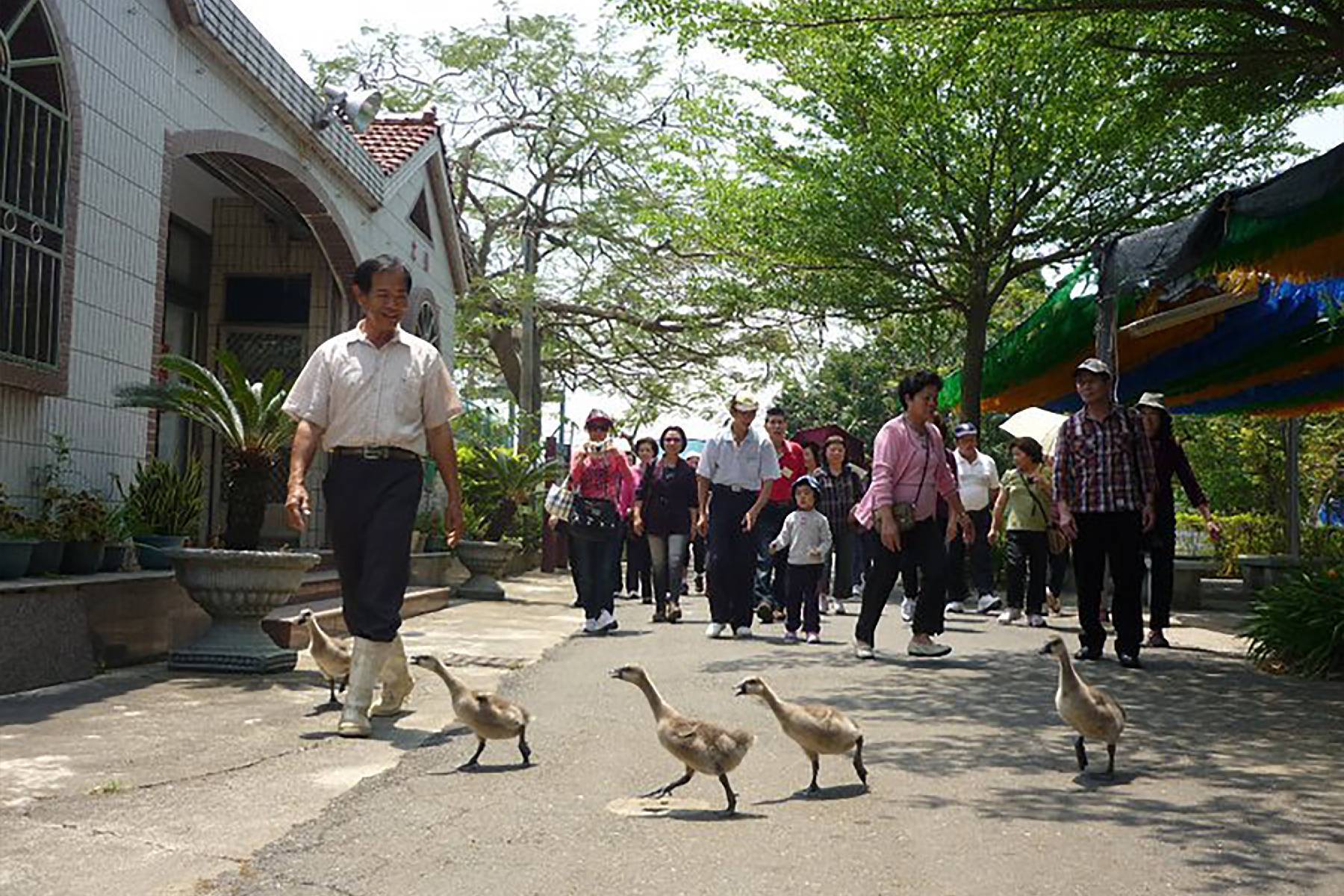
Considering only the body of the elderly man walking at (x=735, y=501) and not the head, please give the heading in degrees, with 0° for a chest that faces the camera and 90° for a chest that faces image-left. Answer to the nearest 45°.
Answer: approximately 0°

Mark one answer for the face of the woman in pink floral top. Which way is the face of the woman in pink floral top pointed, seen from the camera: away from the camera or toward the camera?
toward the camera

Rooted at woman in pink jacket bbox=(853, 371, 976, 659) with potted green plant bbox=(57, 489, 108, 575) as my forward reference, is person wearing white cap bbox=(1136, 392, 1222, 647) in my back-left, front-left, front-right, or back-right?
back-right

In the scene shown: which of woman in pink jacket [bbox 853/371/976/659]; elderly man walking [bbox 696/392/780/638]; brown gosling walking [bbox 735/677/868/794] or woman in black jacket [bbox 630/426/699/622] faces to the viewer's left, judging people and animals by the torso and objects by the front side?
the brown gosling walking

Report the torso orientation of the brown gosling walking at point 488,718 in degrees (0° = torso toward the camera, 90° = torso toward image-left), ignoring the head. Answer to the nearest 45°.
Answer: approximately 90°

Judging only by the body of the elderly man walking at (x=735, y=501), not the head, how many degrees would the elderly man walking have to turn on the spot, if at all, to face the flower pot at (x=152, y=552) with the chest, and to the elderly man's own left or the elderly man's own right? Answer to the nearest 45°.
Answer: approximately 45° to the elderly man's own right

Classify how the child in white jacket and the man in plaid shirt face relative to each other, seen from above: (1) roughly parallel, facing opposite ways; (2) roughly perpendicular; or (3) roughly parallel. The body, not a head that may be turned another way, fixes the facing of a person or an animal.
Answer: roughly parallel

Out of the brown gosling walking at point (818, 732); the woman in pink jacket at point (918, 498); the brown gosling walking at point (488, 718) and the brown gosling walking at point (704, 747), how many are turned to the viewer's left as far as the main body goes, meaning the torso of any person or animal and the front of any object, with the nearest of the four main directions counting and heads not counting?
3

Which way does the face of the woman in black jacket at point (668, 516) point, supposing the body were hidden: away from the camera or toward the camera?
toward the camera

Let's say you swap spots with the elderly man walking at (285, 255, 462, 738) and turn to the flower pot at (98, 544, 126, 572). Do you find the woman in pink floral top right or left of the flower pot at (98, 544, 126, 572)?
right

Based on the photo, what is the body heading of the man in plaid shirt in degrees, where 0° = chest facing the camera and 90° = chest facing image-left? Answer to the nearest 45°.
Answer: approximately 0°

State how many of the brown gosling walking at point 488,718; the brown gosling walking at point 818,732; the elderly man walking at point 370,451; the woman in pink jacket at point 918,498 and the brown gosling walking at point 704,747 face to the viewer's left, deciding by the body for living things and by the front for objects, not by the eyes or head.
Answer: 3

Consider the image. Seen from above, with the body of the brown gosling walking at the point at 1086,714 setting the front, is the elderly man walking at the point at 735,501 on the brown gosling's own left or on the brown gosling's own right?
on the brown gosling's own right

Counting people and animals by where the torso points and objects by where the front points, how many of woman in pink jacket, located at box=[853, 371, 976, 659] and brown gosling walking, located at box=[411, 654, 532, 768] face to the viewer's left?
1

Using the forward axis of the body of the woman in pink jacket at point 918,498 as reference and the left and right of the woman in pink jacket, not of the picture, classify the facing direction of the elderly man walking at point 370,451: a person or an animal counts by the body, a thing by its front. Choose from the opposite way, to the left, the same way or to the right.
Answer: the same way

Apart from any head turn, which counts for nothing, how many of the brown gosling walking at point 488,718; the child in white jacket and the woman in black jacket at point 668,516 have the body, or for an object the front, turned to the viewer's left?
1

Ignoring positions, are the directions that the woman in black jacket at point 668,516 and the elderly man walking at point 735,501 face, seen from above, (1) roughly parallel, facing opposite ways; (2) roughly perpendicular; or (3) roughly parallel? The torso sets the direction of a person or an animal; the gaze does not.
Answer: roughly parallel

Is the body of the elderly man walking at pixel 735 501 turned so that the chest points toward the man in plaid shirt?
no

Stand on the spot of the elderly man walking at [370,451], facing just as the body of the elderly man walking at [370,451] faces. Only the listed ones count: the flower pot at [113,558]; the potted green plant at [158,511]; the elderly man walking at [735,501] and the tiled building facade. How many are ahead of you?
0

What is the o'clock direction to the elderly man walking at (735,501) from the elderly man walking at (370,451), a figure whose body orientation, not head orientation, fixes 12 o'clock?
the elderly man walking at (735,501) is roughly at 7 o'clock from the elderly man walking at (370,451).

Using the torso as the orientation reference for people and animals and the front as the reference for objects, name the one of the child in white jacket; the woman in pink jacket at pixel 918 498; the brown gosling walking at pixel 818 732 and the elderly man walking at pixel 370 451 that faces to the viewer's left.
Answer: the brown gosling walking

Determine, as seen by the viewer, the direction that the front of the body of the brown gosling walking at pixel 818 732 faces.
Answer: to the viewer's left

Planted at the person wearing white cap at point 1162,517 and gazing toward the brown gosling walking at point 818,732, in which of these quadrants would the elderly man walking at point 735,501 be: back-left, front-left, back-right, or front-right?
front-right
